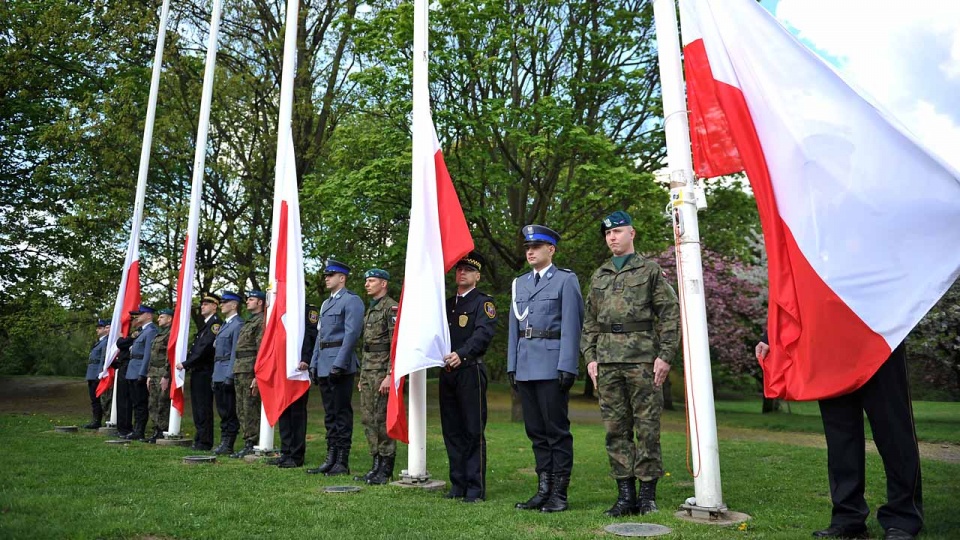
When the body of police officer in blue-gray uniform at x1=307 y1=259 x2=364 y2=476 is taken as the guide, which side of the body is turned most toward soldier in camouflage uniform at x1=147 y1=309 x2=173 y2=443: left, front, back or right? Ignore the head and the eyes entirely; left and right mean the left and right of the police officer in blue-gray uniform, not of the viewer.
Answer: right

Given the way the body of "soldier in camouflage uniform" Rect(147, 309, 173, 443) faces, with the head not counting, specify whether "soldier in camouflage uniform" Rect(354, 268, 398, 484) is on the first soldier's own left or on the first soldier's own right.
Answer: on the first soldier's own left

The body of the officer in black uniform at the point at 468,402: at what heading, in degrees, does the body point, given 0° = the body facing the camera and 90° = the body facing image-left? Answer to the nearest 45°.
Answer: approximately 45°

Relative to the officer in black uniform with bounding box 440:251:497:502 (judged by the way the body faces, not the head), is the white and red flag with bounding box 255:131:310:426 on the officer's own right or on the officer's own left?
on the officer's own right

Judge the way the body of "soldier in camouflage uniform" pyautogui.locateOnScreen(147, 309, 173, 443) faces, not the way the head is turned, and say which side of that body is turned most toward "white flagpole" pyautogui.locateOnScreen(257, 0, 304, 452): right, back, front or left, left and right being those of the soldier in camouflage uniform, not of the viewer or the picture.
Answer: left

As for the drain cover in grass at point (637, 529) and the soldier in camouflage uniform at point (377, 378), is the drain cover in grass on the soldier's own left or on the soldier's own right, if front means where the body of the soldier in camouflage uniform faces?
on the soldier's own left

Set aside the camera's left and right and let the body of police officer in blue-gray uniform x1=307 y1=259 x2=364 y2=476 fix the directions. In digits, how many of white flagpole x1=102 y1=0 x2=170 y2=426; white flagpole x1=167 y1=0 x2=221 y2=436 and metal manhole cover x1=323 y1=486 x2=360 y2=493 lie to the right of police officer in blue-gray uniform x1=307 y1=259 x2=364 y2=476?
2

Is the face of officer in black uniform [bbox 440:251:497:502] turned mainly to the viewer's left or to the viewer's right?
to the viewer's left
